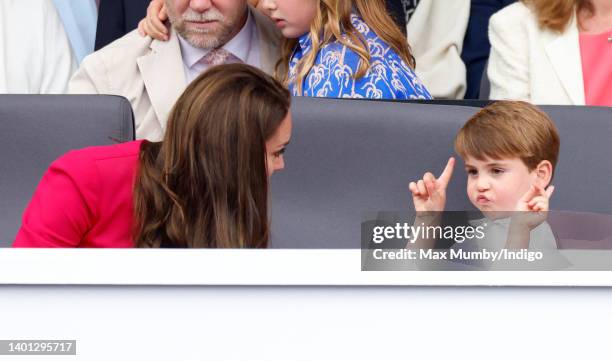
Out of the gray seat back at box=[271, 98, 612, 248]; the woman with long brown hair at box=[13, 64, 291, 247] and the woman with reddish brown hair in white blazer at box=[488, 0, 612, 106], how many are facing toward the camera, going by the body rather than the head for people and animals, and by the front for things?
2

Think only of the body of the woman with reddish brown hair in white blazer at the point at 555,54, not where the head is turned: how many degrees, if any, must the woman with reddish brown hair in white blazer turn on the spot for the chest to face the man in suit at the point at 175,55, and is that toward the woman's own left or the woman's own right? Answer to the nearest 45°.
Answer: approximately 90° to the woman's own right

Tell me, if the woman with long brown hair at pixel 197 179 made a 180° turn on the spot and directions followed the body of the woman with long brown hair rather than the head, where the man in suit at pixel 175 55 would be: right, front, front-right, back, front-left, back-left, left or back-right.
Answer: right

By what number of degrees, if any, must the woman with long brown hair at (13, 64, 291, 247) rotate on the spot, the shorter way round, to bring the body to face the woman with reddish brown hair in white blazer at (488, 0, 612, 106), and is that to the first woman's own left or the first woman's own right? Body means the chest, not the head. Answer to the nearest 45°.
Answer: approximately 45° to the first woman's own left

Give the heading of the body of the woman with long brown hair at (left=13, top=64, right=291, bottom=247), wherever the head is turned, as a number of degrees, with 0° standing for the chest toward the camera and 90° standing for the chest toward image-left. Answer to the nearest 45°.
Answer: approximately 270°

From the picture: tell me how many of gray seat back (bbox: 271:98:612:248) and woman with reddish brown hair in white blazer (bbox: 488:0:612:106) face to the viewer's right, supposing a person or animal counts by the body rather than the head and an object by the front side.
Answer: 0

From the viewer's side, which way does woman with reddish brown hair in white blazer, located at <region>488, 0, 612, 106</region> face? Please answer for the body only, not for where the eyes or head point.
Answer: toward the camera

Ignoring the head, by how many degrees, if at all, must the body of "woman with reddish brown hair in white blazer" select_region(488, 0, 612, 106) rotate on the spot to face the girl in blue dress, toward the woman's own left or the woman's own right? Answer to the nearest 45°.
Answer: approximately 45° to the woman's own right

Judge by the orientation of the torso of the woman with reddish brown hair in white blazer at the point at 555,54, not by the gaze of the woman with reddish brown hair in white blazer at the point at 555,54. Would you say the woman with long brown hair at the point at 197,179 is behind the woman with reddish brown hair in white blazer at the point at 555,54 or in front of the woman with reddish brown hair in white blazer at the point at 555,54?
in front

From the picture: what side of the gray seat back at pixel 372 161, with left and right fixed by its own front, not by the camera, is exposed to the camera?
front
